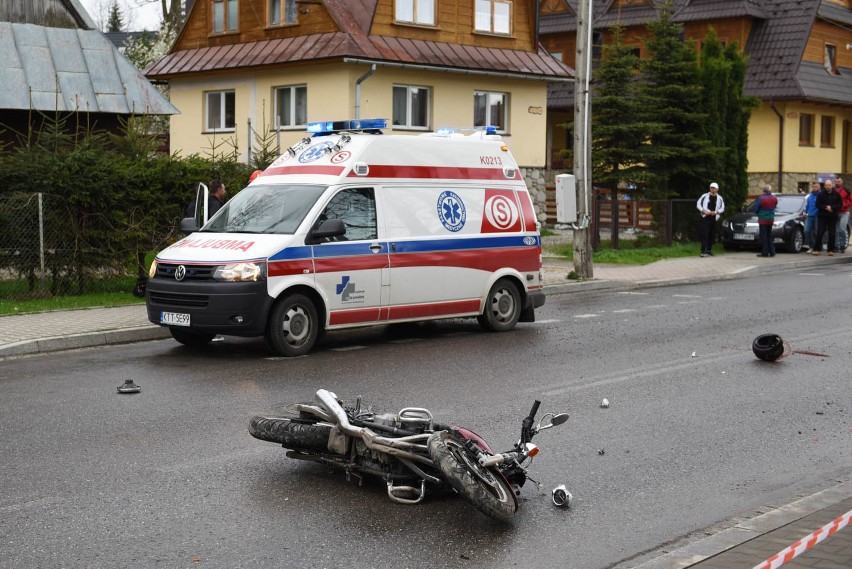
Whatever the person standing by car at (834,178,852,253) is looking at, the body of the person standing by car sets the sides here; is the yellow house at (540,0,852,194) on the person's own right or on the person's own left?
on the person's own right

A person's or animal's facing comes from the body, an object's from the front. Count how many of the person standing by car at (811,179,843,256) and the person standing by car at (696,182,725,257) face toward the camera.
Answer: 2

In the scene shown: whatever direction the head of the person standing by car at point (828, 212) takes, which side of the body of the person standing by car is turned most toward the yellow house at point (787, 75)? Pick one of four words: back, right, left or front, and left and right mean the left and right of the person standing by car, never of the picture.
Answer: back

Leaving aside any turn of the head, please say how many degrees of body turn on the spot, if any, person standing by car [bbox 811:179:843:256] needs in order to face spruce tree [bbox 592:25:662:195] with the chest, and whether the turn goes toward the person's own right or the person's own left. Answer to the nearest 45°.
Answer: approximately 90° to the person's own right

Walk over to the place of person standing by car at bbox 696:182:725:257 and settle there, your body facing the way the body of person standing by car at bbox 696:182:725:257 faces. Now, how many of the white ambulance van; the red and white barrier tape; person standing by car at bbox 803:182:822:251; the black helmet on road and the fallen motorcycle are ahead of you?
4

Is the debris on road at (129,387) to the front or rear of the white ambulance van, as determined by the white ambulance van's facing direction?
to the front

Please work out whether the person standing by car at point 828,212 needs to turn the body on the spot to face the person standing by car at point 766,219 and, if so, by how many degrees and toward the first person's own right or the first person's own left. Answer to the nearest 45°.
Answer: approximately 45° to the first person's own right

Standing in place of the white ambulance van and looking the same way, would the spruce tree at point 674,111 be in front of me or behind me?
behind

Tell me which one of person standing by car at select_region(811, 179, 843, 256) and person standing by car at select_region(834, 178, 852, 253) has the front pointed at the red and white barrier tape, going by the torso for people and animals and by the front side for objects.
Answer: person standing by car at select_region(811, 179, 843, 256)

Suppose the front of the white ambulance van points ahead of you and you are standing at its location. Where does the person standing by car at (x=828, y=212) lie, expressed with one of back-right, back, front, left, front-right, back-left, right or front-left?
back

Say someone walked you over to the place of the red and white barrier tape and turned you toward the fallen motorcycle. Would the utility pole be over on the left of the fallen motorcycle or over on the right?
right
